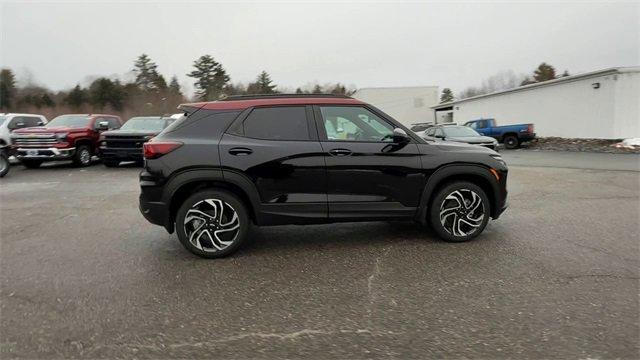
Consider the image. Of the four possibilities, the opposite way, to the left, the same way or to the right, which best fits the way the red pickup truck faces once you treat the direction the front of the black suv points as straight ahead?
to the right

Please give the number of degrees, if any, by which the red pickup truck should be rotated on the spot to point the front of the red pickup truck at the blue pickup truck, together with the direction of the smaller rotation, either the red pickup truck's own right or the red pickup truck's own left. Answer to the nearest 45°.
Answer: approximately 135° to the red pickup truck's own left

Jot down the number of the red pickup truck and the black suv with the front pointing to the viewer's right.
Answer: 1

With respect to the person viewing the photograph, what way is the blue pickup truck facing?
facing away from the viewer and to the left of the viewer

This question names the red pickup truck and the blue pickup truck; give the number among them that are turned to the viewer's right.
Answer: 0

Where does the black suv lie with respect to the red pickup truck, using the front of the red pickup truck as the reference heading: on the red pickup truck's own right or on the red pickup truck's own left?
on the red pickup truck's own left

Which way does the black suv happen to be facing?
to the viewer's right

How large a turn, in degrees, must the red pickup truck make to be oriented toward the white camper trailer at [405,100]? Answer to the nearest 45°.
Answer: approximately 180°

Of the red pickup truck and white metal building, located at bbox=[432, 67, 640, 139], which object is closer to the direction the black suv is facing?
the white metal building

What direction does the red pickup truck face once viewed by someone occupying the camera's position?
facing the viewer and to the left of the viewer
